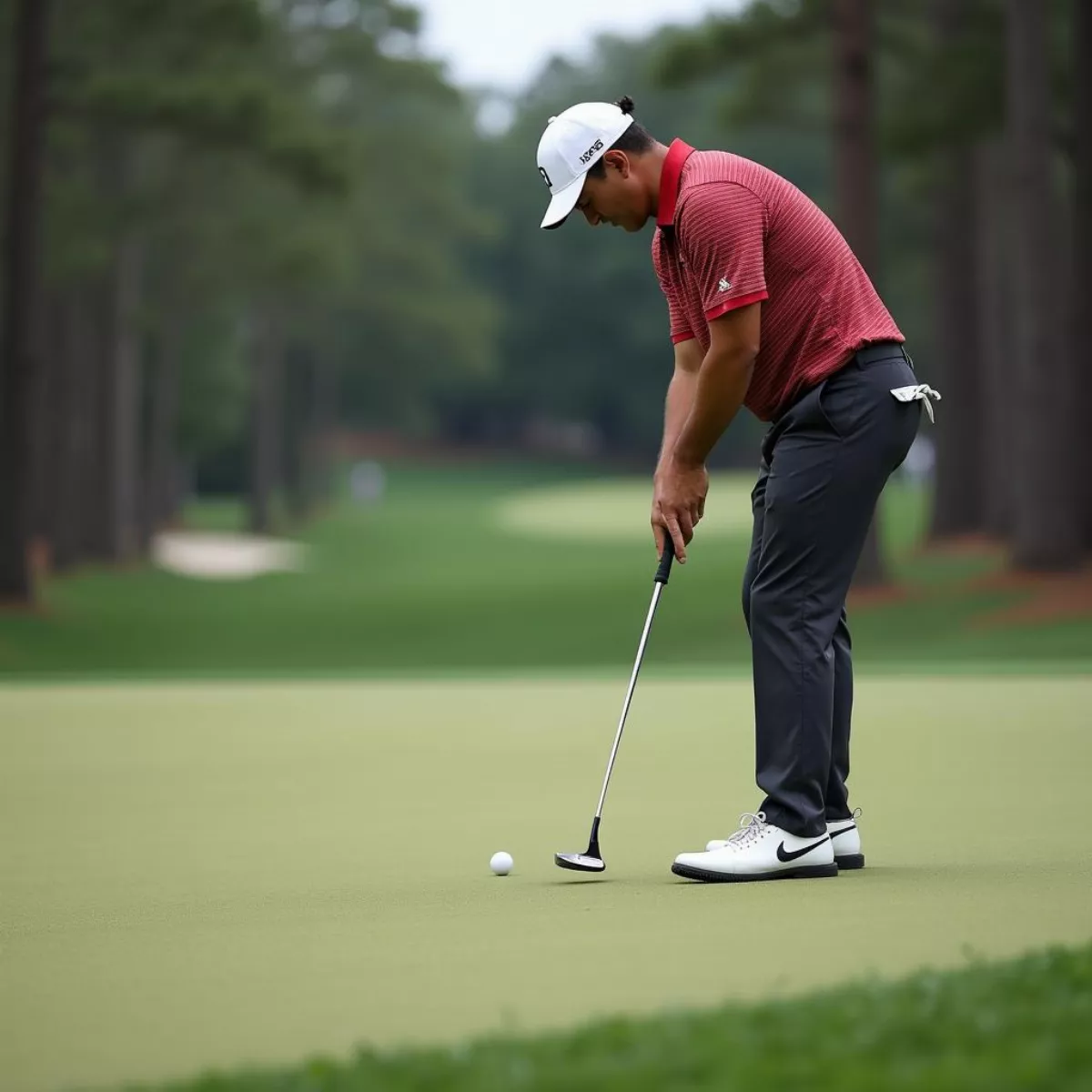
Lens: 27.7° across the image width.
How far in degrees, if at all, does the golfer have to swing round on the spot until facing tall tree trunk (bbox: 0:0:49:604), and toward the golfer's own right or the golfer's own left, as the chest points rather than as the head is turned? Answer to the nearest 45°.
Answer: approximately 45° to the golfer's own right

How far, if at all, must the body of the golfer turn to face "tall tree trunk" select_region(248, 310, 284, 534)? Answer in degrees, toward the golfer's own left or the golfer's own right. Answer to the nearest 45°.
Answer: approximately 90° to the golfer's own right

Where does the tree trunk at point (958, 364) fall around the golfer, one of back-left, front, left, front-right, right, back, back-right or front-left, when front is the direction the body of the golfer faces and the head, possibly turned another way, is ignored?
right

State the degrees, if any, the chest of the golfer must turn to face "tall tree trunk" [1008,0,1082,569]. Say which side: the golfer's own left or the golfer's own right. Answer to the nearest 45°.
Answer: approximately 90° to the golfer's own right

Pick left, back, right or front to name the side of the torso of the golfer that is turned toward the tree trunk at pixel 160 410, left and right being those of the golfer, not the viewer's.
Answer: right

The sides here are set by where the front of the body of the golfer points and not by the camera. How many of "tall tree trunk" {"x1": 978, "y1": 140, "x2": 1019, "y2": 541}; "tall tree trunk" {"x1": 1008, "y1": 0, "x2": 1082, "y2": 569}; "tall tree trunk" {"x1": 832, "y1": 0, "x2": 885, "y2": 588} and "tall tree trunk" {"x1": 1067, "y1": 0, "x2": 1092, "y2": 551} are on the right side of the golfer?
4

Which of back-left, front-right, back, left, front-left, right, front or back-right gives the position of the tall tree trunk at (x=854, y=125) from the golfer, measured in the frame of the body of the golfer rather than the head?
right

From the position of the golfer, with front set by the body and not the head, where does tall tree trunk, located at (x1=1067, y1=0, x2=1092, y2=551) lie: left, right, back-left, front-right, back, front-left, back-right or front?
right

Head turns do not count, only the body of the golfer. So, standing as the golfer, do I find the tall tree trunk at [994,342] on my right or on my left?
on my right

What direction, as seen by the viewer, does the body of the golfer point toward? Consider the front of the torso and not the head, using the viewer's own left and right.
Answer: facing to the left of the viewer
